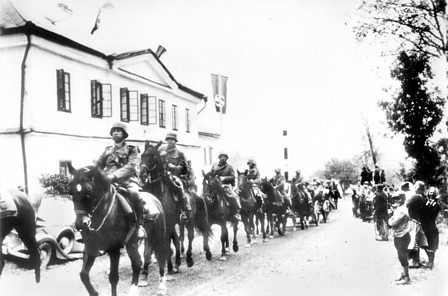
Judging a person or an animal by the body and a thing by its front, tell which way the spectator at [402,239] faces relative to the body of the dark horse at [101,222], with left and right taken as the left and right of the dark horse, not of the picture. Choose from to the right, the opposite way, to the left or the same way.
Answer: to the right

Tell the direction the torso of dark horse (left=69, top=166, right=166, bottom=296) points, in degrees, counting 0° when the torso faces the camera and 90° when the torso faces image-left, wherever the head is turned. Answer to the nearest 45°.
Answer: approximately 45°

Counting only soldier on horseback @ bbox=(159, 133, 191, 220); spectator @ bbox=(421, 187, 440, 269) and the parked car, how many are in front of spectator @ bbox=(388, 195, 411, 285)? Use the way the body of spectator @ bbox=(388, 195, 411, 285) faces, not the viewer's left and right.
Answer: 2

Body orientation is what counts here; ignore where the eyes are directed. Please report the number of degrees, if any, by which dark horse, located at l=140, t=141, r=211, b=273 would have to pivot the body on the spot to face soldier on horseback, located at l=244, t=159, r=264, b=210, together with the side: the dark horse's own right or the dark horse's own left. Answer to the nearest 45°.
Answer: approximately 180°

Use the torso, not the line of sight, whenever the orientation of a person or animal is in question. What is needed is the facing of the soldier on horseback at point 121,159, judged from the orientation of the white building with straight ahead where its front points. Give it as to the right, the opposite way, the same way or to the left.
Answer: to the right

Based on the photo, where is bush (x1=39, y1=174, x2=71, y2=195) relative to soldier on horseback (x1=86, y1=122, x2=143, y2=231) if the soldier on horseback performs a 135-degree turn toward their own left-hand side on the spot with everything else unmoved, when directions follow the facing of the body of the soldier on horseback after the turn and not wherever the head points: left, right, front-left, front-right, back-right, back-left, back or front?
left

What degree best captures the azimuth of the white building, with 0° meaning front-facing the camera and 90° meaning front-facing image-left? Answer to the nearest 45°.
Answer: approximately 315°

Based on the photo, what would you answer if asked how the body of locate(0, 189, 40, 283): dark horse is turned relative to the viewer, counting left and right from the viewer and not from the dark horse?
facing to the left of the viewer

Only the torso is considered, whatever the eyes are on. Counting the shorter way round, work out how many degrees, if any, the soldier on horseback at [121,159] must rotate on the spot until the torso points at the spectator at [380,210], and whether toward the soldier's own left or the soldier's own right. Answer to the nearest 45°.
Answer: approximately 180°

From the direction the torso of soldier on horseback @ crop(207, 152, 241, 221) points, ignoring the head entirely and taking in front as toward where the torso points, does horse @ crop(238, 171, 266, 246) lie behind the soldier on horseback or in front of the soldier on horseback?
behind
